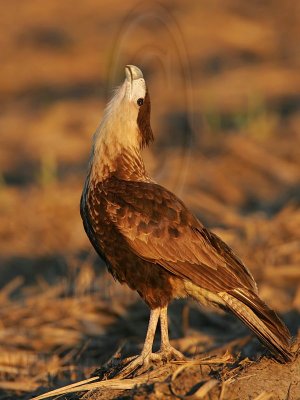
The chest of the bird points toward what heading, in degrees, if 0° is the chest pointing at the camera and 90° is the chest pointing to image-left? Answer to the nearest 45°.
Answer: approximately 90°
